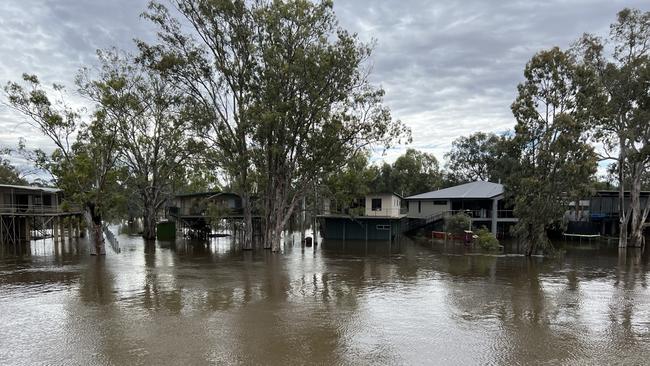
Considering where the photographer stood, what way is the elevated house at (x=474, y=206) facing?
facing the viewer and to the right of the viewer

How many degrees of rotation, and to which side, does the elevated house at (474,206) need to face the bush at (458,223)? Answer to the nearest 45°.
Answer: approximately 45° to its right

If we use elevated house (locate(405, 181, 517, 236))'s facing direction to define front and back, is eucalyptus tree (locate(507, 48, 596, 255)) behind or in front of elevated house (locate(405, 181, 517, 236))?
in front

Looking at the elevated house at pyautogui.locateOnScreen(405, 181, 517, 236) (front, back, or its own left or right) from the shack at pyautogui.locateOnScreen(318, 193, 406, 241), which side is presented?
right

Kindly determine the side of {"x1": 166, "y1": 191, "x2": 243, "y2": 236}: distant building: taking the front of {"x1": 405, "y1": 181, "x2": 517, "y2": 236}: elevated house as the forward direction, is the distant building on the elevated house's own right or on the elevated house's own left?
on the elevated house's own right

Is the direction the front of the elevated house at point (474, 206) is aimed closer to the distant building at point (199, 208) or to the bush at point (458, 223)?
the bush

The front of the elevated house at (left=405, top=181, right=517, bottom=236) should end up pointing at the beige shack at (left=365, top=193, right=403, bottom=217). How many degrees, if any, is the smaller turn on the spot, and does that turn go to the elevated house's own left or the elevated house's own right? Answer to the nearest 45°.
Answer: approximately 90° to the elevated house's own right
